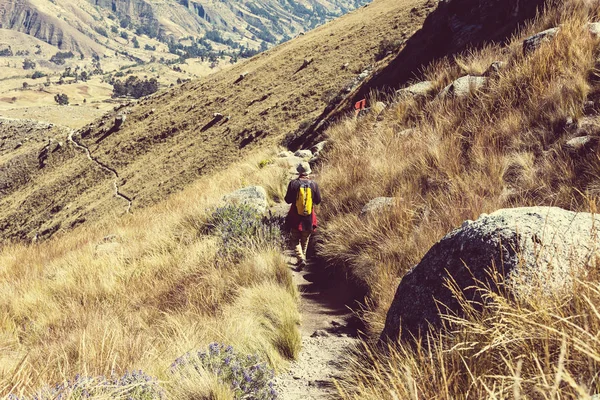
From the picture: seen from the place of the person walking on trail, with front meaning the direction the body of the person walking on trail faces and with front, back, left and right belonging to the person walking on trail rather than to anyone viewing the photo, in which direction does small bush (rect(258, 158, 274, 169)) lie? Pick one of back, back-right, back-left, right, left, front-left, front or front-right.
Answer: front

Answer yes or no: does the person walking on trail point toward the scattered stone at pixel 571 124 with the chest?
no

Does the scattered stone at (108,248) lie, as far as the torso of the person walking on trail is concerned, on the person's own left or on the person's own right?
on the person's own left

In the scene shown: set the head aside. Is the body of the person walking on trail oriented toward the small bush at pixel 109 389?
no

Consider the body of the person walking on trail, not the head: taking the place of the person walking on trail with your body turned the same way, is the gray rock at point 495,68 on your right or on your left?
on your right

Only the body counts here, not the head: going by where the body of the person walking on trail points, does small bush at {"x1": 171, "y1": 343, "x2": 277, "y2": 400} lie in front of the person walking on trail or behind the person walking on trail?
behind

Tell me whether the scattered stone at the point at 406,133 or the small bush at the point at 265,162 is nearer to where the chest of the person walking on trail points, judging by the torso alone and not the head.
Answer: the small bush

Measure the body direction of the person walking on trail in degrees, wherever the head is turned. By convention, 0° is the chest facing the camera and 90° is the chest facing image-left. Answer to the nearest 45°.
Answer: approximately 180°

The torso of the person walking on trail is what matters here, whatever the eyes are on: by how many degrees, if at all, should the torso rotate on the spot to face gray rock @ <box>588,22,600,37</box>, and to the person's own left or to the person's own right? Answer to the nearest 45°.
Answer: approximately 90° to the person's own right

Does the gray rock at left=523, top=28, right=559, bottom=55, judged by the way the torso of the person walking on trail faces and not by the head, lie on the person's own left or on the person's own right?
on the person's own right
